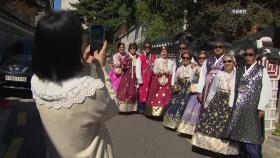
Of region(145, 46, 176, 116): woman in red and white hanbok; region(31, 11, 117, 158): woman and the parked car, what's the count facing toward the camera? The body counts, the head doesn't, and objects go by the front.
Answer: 2

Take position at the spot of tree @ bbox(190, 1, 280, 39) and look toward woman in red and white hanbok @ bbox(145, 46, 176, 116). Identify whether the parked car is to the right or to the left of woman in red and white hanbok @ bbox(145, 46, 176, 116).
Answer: right

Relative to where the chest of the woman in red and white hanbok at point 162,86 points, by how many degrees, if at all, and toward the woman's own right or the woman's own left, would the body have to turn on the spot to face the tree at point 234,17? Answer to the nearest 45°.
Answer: approximately 135° to the woman's own left

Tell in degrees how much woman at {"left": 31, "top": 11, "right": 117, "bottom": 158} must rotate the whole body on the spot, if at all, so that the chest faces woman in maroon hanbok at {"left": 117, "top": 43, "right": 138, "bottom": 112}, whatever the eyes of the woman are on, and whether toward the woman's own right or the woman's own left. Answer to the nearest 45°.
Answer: approximately 45° to the woman's own left

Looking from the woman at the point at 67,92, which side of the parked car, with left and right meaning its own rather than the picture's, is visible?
front

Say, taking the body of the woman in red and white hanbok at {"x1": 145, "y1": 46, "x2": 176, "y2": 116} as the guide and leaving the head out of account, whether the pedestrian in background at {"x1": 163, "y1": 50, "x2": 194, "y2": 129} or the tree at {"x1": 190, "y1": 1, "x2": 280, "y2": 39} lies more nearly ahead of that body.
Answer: the pedestrian in background

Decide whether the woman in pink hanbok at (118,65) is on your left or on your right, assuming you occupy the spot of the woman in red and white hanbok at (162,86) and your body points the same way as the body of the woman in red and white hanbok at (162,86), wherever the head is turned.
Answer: on your right

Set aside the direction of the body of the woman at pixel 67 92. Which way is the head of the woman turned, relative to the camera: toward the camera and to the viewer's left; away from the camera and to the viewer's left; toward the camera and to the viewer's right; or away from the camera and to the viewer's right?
away from the camera and to the viewer's right

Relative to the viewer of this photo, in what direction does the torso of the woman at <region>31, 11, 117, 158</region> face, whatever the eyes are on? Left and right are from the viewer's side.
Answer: facing away from the viewer and to the right of the viewer

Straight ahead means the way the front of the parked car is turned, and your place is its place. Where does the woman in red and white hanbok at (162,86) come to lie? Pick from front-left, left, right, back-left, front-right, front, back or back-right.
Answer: front-left
